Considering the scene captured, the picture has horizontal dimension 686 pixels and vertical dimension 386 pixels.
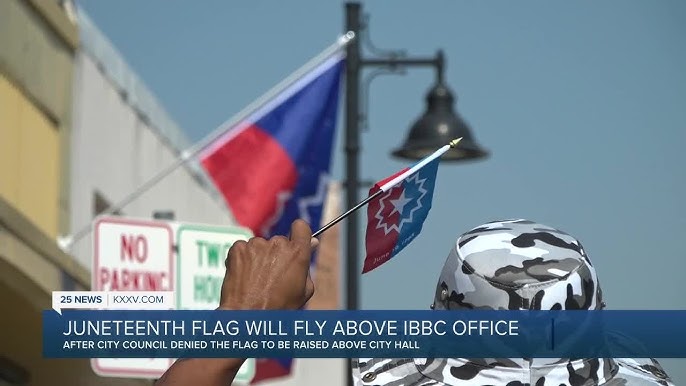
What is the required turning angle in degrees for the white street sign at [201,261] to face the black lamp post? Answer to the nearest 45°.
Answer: approximately 135° to its left

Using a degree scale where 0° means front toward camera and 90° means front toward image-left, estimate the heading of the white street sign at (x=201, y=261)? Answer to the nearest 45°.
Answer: approximately 0°

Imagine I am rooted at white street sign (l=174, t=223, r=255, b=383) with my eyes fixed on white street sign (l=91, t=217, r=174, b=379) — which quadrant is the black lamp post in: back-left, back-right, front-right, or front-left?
back-right

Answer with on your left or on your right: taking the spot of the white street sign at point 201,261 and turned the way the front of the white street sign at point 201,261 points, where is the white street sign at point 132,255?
on your right

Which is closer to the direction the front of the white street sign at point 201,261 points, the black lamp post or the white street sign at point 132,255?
the white street sign
